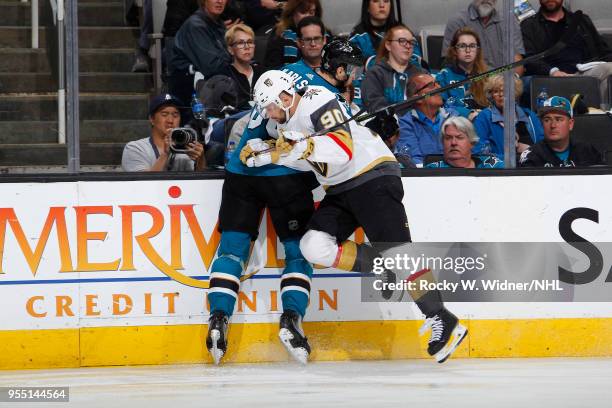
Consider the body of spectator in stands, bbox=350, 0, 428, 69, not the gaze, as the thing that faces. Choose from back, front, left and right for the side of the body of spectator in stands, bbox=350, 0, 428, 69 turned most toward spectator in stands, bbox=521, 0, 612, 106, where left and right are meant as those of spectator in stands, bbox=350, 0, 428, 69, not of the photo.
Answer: left

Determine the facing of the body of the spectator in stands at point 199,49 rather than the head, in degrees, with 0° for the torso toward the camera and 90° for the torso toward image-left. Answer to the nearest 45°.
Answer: approximately 315°

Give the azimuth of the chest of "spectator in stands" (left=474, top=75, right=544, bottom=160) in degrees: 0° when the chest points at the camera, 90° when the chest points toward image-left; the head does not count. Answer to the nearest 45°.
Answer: approximately 0°

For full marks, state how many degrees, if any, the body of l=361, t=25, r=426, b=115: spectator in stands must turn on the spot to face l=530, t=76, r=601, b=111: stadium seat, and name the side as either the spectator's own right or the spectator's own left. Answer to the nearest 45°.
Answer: approximately 45° to the spectator's own left

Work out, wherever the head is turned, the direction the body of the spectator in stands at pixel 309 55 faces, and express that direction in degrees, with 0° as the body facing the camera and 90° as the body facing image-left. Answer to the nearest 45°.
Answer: approximately 0°

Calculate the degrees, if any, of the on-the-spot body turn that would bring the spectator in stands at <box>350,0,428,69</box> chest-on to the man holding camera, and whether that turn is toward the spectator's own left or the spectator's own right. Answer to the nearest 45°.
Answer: approximately 45° to the spectator's own right

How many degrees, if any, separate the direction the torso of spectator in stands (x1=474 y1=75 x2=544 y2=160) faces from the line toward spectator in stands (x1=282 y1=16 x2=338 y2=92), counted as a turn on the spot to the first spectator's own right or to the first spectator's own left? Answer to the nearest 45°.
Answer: approximately 90° to the first spectator's own right
